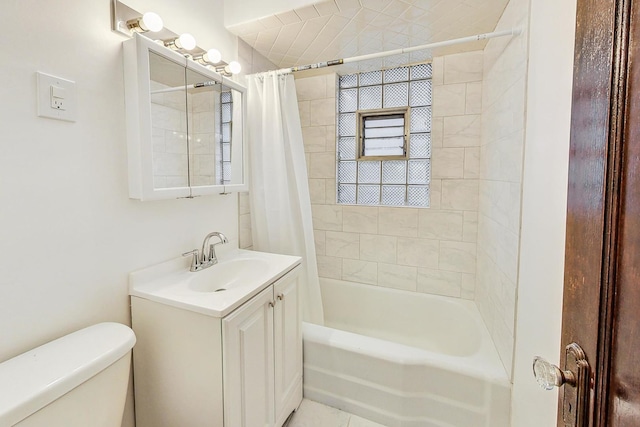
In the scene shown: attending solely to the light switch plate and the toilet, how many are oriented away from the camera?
0

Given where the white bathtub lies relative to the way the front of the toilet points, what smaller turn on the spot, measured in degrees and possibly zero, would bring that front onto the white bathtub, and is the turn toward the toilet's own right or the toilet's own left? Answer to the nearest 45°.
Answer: approximately 45° to the toilet's own left

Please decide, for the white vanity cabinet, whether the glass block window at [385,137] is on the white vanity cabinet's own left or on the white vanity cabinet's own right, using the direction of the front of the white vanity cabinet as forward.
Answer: on the white vanity cabinet's own left

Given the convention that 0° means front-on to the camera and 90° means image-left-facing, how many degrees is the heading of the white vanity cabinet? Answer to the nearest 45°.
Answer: approximately 315°

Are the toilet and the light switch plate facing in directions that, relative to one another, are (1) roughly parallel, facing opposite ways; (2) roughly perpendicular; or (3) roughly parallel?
roughly parallel

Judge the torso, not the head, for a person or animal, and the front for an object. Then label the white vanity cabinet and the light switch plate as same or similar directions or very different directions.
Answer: same or similar directions

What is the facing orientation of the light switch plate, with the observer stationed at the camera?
facing the viewer and to the right of the viewer

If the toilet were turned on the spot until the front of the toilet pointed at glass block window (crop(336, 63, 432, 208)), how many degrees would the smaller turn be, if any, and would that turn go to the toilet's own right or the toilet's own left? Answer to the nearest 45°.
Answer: approximately 45° to the toilet's own left

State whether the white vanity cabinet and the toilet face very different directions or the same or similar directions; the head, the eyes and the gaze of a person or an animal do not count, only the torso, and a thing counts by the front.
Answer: same or similar directions

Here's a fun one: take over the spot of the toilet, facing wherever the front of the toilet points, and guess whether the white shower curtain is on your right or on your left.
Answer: on your left
